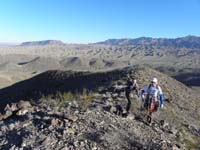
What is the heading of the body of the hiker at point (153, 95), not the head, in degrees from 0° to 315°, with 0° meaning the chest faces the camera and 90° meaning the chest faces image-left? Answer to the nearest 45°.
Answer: approximately 0°
